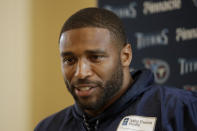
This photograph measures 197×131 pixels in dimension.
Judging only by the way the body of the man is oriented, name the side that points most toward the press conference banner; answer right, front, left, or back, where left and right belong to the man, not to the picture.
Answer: back

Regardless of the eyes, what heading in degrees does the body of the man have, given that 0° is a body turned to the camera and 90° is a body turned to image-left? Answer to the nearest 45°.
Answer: approximately 45°

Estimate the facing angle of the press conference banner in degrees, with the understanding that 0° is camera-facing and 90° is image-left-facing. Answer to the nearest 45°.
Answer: approximately 0°
